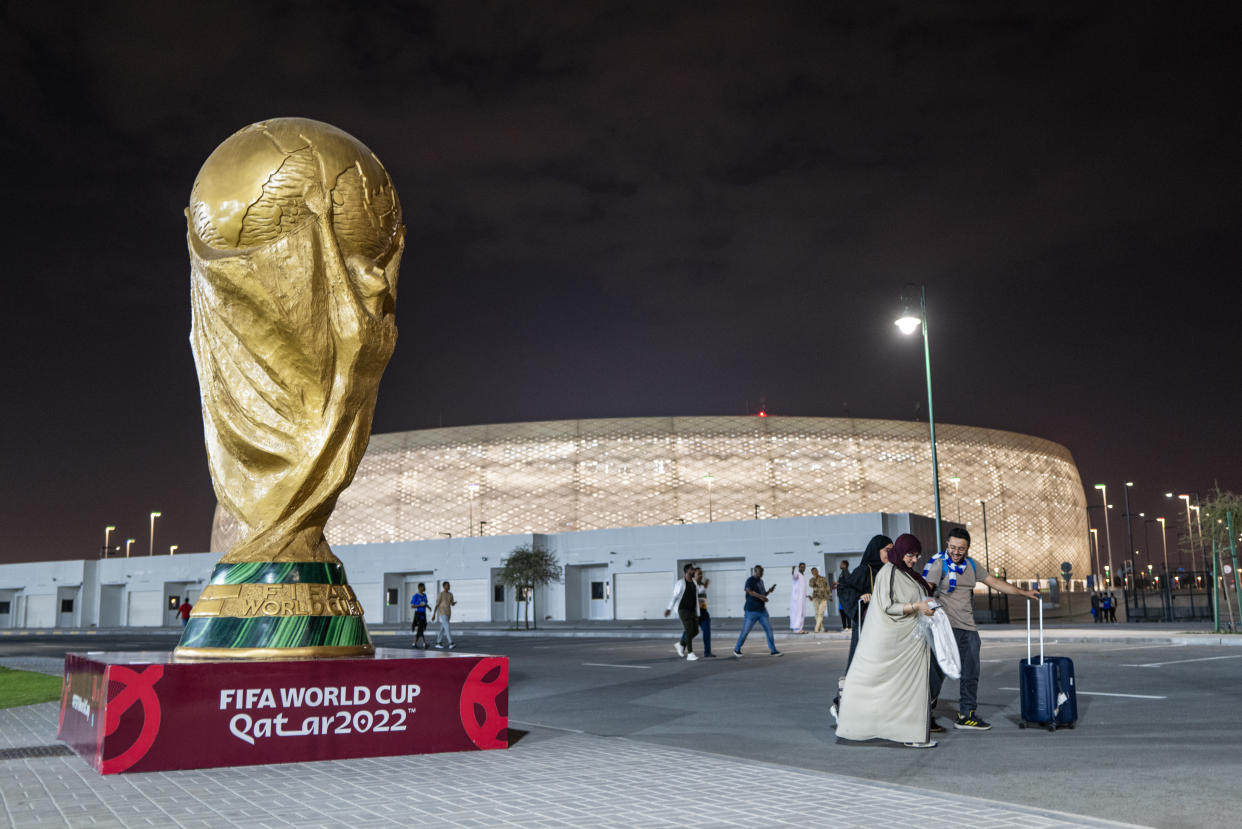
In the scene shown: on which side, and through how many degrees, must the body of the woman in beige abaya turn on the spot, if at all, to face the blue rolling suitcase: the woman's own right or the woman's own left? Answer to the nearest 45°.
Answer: approximately 45° to the woman's own left

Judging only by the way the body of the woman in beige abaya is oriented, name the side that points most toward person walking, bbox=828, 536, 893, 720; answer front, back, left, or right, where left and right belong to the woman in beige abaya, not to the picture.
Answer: left

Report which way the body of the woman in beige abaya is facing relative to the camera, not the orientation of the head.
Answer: to the viewer's right

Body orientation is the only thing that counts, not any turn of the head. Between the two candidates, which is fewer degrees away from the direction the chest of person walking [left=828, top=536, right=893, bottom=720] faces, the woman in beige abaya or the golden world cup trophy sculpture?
the woman in beige abaya
